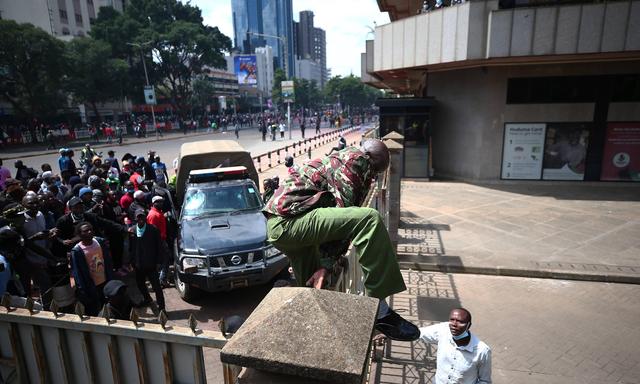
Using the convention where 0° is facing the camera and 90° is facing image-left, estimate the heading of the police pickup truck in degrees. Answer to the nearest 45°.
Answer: approximately 0°

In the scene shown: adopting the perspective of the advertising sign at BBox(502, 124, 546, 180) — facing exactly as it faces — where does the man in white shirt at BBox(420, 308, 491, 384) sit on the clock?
The man in white shirt is roughly at 12 o'clock from the advertising sign.

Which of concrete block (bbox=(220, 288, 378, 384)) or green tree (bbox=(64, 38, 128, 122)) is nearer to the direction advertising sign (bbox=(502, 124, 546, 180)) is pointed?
the concrete block

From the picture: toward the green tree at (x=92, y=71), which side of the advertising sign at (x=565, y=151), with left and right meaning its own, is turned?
right

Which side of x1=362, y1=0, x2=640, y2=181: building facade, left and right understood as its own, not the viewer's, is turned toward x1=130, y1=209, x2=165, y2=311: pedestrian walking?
front

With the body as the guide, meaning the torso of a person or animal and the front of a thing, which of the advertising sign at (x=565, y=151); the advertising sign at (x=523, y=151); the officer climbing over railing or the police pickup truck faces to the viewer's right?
the officer climbing over railing

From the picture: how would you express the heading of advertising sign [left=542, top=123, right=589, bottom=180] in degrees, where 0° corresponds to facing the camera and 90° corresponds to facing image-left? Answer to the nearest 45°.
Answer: approximately 0°

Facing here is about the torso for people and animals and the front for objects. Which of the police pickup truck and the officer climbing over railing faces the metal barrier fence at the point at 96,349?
the police pickup truck

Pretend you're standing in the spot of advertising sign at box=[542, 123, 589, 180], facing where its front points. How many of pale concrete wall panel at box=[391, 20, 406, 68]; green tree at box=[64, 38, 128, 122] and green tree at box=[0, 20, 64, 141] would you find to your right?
3

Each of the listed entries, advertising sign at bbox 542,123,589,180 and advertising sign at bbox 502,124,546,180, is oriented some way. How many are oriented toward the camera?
2
